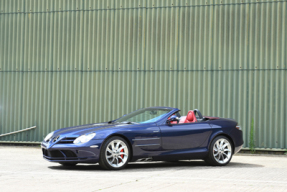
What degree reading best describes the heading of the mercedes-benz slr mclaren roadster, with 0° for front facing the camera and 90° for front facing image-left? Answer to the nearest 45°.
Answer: approximately 45°
